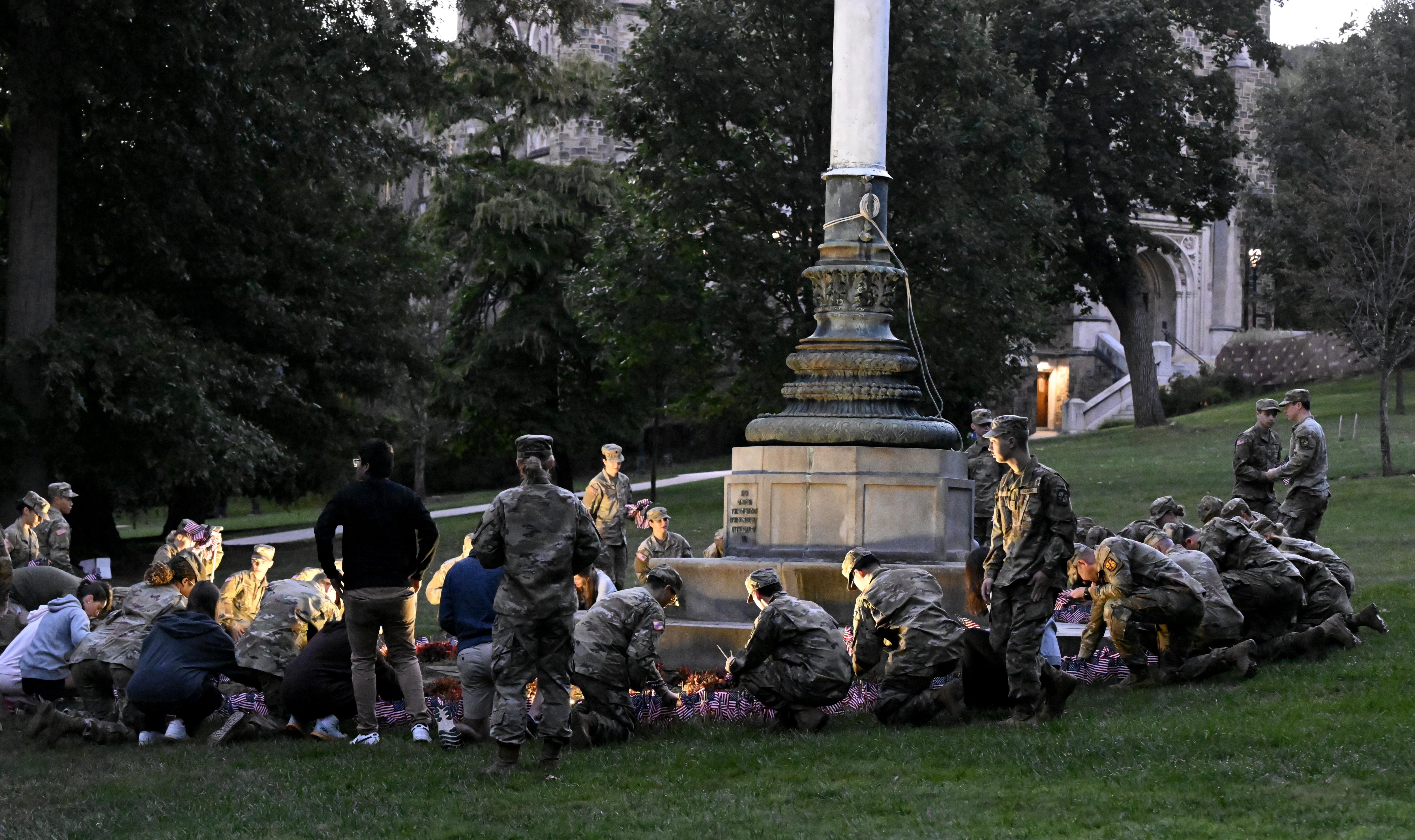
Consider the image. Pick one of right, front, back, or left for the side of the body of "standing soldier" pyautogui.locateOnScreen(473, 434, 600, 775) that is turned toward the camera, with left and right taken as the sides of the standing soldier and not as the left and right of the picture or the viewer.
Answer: back

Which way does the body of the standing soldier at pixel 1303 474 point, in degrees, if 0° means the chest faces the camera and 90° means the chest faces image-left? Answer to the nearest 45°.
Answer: approximately 90°

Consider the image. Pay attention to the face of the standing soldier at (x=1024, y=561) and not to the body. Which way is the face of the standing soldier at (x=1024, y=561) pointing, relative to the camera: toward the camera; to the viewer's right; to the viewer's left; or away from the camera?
to the viewer's left

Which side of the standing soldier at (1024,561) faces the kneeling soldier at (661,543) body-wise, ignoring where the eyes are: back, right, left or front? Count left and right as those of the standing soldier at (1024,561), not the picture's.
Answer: right

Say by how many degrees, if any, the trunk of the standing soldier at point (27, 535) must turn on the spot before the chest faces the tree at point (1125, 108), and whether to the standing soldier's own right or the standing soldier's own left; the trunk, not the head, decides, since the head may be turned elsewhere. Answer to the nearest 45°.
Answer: approximately 90° to the standing soldier's own left

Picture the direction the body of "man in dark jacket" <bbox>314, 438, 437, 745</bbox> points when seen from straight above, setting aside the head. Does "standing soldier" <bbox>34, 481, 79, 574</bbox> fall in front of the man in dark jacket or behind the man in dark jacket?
in front

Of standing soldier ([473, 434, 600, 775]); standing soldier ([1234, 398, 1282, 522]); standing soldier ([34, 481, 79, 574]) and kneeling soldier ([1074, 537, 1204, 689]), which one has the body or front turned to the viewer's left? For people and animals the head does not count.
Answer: the kneeling soldier

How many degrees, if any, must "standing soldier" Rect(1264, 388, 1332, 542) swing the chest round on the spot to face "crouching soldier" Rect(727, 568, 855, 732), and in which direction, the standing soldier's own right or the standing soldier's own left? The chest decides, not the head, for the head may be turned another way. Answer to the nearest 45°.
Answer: approximately 45° to the standing soldier's own left

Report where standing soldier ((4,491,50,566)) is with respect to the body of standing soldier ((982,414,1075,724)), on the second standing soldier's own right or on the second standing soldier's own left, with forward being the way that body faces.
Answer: on the second standing soldier's own right

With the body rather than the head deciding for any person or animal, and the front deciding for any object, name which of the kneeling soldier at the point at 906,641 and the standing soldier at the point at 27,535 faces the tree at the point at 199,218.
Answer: the kneeling soldier

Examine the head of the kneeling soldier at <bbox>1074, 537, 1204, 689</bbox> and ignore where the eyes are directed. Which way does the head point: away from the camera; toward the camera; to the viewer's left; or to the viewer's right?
to the viewer's left

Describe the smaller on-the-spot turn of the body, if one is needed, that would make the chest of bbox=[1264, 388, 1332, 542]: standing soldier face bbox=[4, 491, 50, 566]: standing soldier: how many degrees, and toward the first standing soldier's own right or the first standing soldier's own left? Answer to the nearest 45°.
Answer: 0° — they already face them
